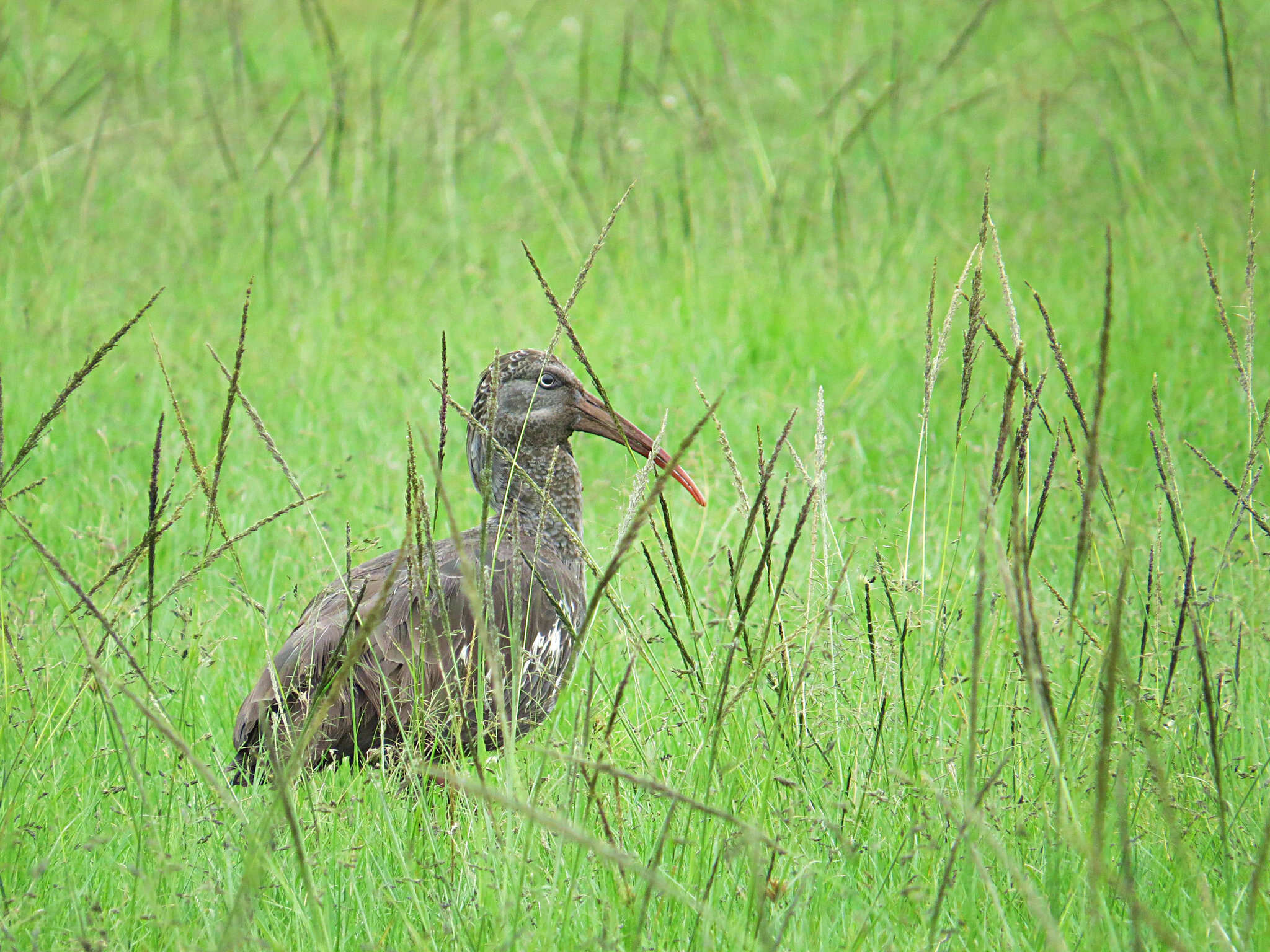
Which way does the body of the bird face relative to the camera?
to the viewer's right

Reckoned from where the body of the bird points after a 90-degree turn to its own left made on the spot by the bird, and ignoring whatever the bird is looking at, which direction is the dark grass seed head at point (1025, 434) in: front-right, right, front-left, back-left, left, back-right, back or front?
back-right

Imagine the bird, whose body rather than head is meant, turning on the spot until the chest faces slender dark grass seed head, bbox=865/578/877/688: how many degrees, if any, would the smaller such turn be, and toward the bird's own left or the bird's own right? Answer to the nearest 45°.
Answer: approximately 45° to the bird's own right
